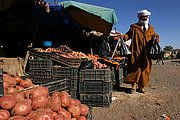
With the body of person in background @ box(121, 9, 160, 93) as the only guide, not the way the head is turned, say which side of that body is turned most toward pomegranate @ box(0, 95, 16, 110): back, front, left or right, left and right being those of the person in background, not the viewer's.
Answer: front

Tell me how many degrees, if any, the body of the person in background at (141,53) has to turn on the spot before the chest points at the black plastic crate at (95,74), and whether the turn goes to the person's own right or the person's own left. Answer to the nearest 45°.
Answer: approximately 45° to the person's own right

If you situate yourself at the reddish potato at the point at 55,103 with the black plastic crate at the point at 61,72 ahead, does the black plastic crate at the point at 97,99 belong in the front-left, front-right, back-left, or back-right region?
front-right

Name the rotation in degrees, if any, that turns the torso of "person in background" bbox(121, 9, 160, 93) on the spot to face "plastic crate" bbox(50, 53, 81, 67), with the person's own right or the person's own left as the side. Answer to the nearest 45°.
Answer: approximately 45° to the person's own right

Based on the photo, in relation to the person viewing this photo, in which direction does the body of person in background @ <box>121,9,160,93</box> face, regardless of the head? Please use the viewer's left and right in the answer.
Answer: facing the viewer

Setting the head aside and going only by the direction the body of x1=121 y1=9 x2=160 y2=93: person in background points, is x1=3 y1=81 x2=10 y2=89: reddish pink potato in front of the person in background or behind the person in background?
in front

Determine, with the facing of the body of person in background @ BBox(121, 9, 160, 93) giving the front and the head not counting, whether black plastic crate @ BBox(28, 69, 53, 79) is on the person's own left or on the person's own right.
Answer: on the person's own right

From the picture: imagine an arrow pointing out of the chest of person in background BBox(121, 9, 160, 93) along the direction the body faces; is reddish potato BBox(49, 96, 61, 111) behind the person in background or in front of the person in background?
in front

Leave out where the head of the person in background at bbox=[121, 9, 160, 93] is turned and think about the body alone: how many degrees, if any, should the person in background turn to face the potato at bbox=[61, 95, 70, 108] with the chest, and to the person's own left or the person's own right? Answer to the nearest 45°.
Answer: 0° — they already face it

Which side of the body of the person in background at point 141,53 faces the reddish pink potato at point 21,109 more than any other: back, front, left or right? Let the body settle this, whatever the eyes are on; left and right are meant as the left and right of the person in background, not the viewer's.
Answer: front
